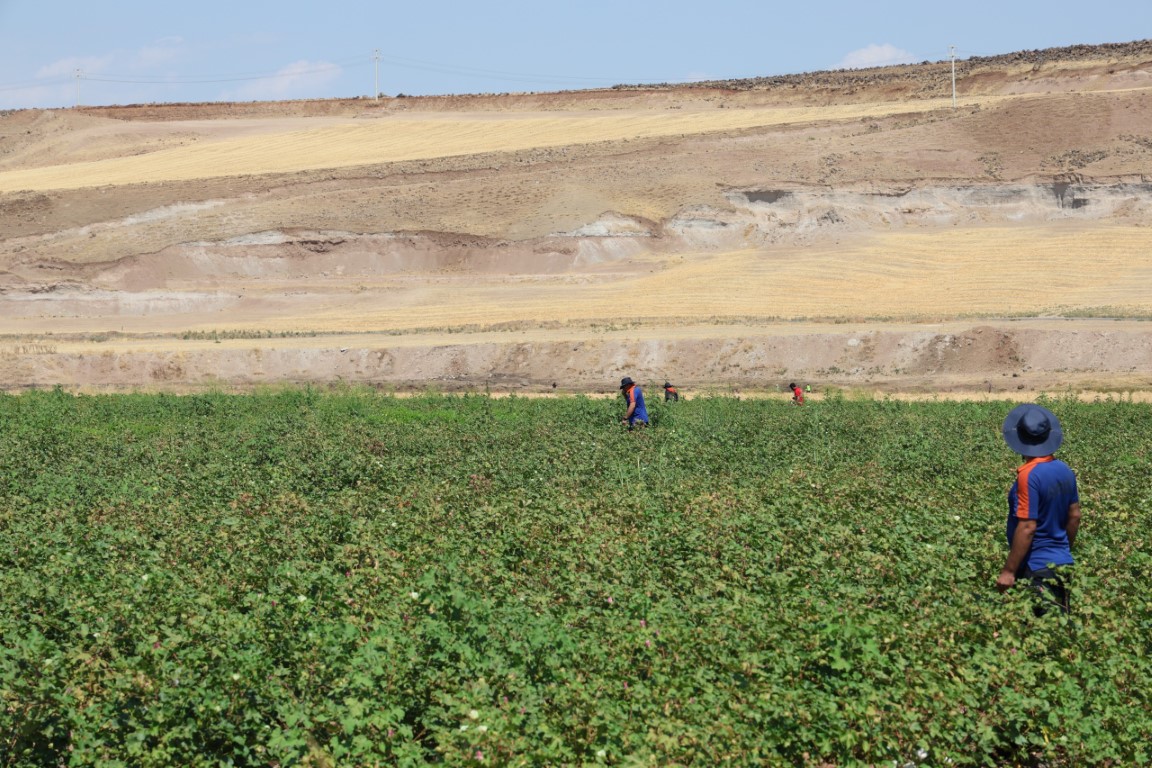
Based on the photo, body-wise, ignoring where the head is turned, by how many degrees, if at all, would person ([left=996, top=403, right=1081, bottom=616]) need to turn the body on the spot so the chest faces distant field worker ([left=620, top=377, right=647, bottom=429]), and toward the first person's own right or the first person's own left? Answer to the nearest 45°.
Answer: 0° — they already face them

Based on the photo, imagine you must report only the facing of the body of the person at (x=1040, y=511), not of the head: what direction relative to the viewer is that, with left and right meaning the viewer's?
facing away from the viewer and to the left of the viewer
